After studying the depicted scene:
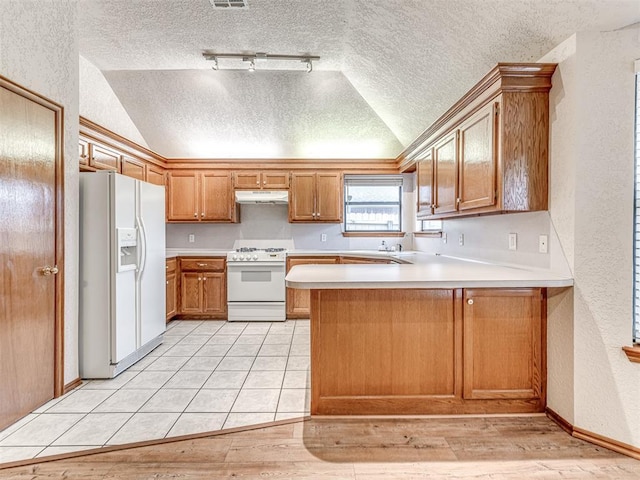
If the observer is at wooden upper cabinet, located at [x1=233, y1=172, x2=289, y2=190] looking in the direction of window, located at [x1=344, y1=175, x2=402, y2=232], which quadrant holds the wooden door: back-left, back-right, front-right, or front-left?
back-right

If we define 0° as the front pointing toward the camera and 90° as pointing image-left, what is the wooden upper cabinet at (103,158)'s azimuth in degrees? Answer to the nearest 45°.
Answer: approximately 315°

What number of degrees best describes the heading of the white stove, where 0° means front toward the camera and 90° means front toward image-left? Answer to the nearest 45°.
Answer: approximately 0°

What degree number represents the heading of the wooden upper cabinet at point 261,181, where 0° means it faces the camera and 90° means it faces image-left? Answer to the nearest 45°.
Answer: approximately 0°

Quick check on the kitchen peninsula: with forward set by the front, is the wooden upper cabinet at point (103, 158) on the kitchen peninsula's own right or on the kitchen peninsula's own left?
on the kitchen peninsula's own right

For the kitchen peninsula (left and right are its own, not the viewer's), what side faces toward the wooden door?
right

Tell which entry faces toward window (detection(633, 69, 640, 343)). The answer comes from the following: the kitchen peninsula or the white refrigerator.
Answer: the white refrigerator

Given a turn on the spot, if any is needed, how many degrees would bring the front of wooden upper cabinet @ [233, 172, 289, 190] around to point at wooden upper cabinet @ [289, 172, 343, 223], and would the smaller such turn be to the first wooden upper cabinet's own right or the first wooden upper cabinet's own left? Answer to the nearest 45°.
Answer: approximately 90° to the first wooden upper cabinet's own left
